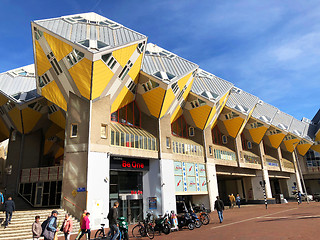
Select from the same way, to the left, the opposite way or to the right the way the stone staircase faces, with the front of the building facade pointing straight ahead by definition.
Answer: the same way

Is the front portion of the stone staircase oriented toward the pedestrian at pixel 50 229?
yes

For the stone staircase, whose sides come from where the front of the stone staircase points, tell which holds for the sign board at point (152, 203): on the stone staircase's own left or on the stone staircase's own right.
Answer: on the stone staircase's own left

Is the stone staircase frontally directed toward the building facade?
no

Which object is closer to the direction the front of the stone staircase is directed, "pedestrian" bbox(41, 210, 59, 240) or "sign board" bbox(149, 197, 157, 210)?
the pedestrian

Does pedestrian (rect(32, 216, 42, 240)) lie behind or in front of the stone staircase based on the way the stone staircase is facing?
in front

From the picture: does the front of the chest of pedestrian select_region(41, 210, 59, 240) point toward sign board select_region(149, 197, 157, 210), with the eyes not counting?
no

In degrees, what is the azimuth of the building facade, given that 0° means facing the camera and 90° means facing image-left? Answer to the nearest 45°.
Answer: approximately 315°

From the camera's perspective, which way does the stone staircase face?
toward the camera
